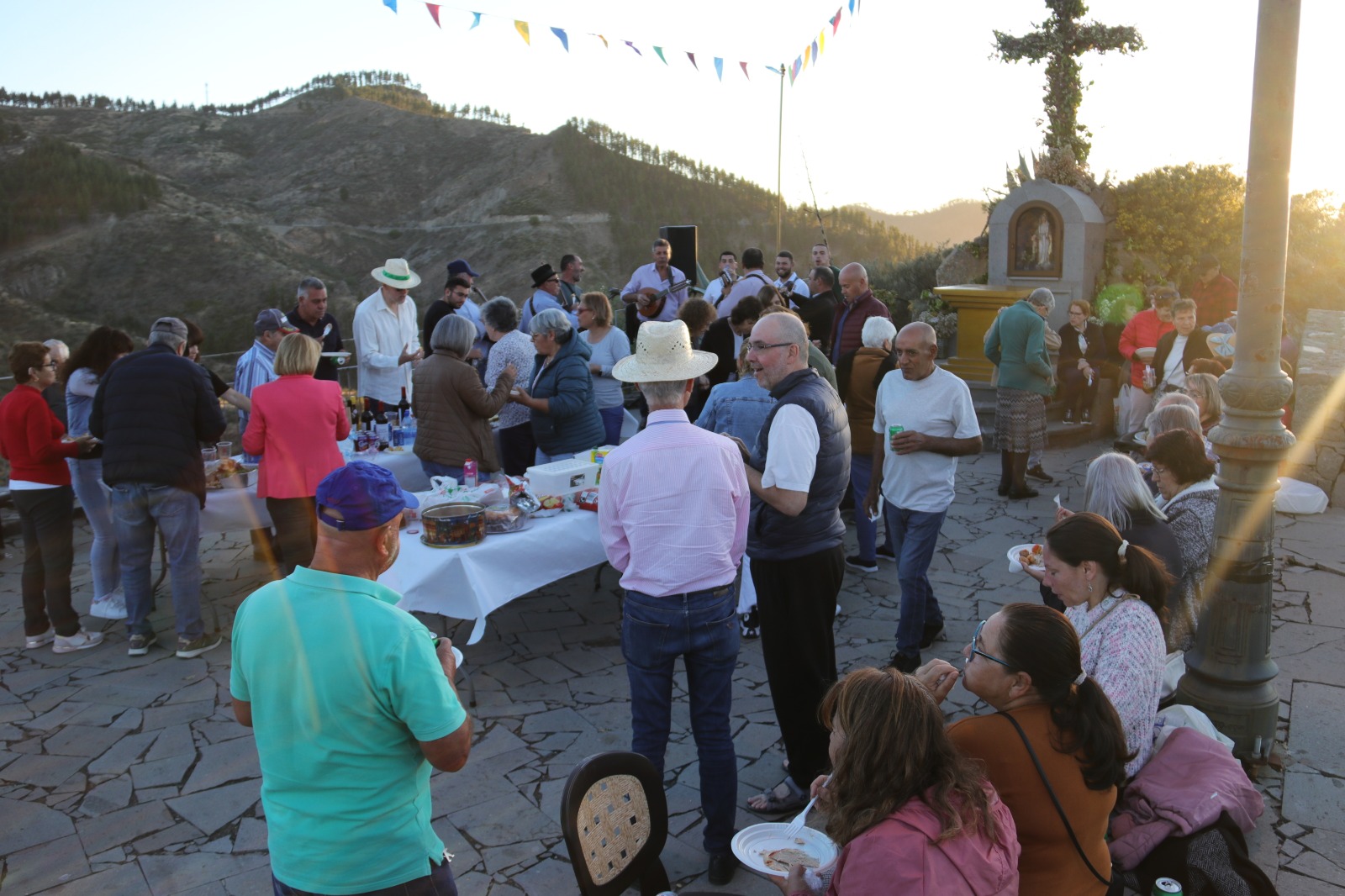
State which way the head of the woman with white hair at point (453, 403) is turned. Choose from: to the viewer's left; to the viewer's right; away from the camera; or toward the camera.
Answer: away from the camera

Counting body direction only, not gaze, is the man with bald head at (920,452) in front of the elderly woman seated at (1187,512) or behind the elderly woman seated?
in front

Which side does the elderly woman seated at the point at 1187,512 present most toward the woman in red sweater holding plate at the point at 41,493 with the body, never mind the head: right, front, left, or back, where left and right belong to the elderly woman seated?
front

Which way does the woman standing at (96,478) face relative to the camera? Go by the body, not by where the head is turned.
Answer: to the viewer's right

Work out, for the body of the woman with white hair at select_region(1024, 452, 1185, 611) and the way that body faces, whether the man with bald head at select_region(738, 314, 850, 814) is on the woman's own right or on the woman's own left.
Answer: on the woman's own left

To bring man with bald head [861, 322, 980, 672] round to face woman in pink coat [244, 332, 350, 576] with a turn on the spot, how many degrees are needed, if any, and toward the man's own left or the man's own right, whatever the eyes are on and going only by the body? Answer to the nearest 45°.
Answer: approximately 45° to the man's own right

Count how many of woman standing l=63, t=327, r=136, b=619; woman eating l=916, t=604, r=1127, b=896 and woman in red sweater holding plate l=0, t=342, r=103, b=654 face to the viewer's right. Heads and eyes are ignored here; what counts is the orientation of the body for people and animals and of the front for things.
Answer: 2

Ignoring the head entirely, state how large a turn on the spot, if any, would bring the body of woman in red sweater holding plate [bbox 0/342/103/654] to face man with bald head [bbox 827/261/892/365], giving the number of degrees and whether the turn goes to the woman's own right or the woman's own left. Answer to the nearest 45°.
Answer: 0° — they already face them

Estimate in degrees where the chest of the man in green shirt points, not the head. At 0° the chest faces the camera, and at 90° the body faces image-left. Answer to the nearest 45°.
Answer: approximately 225°

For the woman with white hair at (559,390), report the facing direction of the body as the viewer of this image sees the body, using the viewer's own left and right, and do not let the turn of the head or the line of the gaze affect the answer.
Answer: facing to the left of the viewer

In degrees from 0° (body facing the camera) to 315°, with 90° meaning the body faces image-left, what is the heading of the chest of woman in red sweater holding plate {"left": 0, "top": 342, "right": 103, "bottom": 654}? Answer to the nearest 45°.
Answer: approximately 270°

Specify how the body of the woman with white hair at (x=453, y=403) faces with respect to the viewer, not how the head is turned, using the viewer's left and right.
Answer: facing away from the viewer and to the right of the viewer

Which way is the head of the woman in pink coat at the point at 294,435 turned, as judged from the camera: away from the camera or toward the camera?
away from the camera

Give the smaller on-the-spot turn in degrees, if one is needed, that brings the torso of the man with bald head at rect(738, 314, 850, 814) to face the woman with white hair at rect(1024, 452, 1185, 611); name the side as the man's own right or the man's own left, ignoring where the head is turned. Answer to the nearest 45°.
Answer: approximately 180°

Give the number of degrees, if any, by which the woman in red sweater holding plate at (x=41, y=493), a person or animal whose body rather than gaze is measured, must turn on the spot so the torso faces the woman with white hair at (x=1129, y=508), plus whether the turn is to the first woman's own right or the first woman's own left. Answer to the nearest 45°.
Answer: approximately 45° to the first woman's own right
